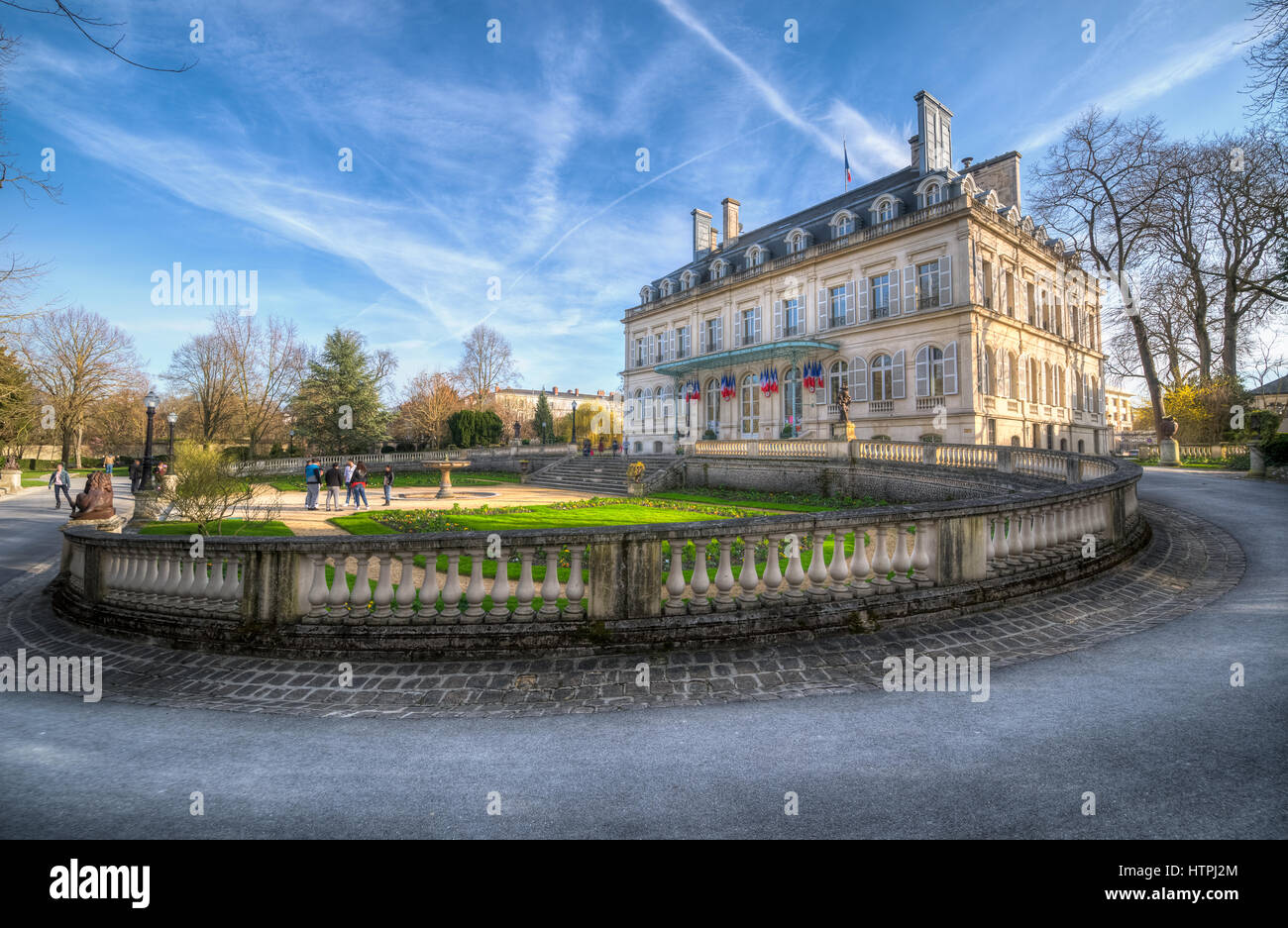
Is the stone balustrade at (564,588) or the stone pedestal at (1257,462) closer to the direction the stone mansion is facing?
the stone balustrade

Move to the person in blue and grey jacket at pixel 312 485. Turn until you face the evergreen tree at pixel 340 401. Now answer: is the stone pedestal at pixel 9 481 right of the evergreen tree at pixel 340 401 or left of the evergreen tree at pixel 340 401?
left

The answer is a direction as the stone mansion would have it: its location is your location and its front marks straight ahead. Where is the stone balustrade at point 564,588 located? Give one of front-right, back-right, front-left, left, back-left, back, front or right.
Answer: front-left

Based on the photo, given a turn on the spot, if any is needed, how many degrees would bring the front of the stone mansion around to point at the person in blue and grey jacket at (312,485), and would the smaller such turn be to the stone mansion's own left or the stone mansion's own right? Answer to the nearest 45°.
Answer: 0° — it already faces them

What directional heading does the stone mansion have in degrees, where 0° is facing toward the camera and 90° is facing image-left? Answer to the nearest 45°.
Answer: approximately 45°

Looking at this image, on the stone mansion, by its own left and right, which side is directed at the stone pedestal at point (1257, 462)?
left

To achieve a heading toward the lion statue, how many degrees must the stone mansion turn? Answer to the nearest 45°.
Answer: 0° — it already faces it
